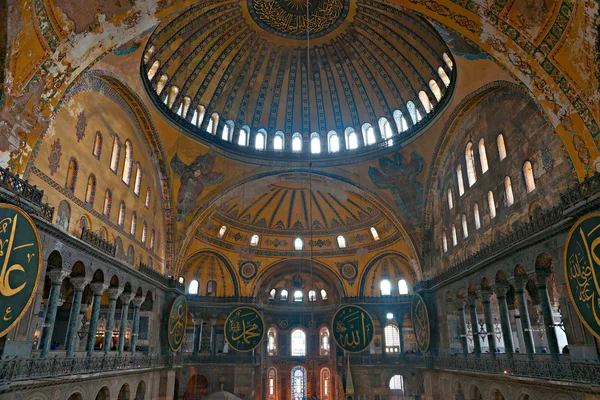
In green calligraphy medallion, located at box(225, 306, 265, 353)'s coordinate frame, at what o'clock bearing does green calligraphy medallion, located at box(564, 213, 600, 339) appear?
green calligraphy medallion, located at box(564, 213, 600, 339) is roughly at 11 o'clock from green calligraphy medallion, located at box(225, 306, 265, 353).

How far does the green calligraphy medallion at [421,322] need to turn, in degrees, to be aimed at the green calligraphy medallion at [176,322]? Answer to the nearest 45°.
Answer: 0° — it already faces it

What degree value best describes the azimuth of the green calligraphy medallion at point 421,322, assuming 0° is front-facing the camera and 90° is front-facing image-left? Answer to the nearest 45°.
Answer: approximately 90°

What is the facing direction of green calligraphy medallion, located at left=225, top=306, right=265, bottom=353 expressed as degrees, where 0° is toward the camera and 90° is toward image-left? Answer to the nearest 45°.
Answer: approximately 0°

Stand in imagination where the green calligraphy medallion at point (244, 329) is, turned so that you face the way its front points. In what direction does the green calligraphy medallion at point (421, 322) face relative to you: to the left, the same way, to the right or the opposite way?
to the right

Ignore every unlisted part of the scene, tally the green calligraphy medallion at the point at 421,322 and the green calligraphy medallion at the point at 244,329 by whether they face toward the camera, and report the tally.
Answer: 1
